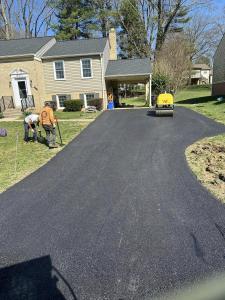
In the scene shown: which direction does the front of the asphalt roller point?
toward the camera

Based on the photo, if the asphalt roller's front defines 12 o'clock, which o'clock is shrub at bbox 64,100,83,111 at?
The shrub is roughly at 4 o'clock from the asphalt roller.

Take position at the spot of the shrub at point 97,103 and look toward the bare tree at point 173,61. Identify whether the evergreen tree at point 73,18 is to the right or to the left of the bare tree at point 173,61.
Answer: left

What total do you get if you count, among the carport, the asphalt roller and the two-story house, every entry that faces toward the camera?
3

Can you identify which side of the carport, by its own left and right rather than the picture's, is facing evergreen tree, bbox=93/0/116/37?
back

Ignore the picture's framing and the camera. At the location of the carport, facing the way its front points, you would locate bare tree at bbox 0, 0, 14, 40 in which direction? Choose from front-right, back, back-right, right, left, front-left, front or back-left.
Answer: back-right

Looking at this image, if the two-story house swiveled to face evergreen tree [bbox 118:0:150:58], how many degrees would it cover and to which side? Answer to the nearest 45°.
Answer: approximately 135° to its left

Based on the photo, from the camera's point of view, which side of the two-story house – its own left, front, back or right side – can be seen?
front

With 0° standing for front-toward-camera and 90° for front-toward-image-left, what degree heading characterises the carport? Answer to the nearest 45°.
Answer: approximately 0°

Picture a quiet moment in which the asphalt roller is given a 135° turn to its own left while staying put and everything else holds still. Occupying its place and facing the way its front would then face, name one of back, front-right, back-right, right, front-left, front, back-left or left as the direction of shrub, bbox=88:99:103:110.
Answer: left

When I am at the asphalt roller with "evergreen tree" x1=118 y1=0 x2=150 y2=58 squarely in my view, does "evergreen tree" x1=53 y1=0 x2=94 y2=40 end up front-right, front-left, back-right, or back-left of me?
front-left

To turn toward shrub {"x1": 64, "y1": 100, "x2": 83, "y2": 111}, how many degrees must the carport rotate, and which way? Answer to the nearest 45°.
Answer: approximately 45° to its right

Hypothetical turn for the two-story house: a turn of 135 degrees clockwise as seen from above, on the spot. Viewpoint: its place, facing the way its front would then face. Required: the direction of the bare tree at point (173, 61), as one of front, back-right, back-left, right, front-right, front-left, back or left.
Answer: right

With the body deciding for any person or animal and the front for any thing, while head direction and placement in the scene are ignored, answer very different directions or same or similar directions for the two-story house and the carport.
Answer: same or similar directions

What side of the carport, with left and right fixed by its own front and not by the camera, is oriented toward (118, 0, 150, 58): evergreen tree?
back

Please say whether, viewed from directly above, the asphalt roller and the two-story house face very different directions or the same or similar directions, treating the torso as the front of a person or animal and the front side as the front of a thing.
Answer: same or similar directions
